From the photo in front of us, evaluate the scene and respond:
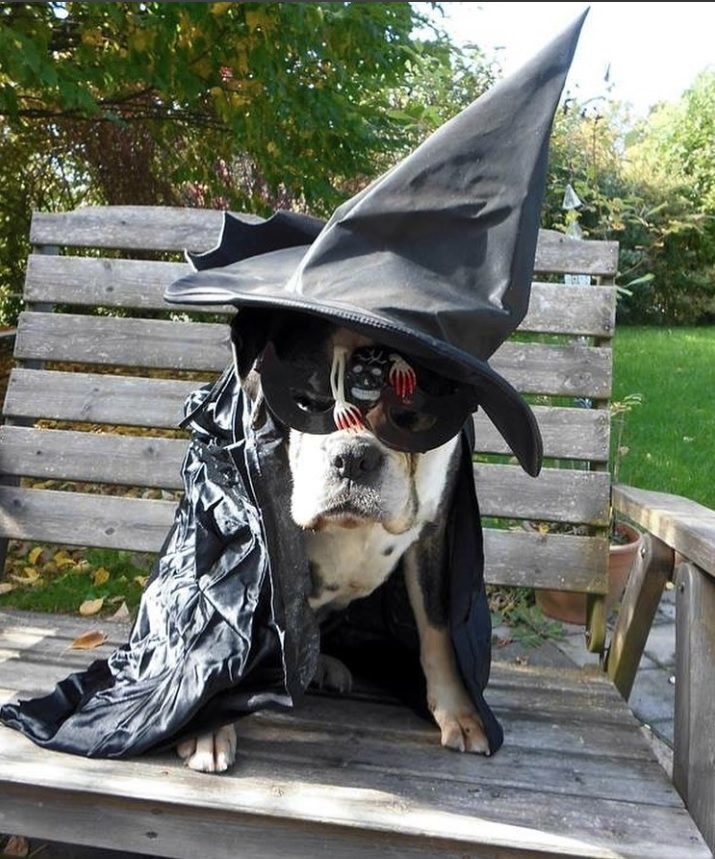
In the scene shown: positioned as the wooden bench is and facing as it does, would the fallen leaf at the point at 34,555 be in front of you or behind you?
behind

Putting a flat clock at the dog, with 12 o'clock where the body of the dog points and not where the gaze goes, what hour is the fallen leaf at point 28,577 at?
The fallen leaf is roughly at 5 o'clock from the dog.

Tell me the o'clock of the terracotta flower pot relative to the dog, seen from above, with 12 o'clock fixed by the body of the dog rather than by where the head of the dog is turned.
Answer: The terracotta flower pot is roughly at 7 o'clock from the dog.

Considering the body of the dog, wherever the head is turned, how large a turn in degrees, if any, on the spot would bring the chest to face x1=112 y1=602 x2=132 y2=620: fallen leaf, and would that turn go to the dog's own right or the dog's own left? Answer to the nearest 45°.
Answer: approximately 135° to the dog's own right

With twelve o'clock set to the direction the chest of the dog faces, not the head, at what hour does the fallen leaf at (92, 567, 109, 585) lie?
The fallen leaf is roughly at 5 o'clock from the dog.

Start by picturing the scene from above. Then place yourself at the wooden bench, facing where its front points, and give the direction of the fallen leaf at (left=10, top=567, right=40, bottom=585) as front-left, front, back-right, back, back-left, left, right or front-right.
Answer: back-right

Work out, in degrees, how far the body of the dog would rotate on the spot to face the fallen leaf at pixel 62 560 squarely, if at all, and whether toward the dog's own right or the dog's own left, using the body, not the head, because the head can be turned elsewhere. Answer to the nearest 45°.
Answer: approximately 135° to the dog's own right

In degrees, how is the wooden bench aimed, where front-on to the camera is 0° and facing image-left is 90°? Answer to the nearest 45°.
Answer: approximately 0°

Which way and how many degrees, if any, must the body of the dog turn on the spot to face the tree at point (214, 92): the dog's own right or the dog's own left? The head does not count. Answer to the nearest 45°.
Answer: approximately 180°

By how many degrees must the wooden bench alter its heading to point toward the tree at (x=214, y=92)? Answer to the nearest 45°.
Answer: approximately 180°
